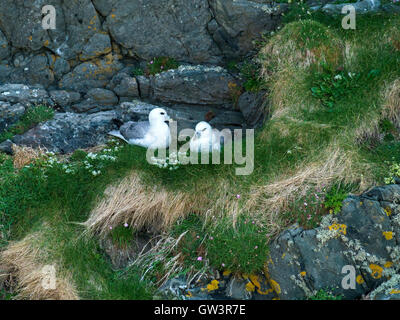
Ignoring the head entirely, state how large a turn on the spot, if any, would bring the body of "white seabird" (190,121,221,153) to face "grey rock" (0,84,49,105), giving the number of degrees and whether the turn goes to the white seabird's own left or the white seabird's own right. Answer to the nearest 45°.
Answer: approximately 90° to the white seabird's own right

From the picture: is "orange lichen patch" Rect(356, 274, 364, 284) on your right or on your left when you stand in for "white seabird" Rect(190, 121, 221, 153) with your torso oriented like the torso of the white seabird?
on your left

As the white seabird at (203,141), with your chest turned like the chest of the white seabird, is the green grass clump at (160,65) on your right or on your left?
on your right

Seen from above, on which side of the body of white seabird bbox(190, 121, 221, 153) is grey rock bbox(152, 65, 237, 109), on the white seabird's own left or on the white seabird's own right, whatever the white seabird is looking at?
on the white seabird's own right

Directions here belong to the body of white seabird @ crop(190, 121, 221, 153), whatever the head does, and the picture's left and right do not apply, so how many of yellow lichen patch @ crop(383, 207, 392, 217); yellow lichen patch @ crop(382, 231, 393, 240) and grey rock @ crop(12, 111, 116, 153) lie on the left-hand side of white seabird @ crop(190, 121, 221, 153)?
2

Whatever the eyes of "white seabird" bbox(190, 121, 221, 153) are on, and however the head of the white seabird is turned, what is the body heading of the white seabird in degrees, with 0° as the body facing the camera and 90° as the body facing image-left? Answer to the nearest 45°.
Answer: approximately 45°

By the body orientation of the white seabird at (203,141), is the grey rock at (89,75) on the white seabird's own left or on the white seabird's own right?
on the white seabird's own right

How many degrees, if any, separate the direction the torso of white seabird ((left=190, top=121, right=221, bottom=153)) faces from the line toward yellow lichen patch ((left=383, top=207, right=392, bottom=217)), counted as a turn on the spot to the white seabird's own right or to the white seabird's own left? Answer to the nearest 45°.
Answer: approximately 90° to the white seabird's own left

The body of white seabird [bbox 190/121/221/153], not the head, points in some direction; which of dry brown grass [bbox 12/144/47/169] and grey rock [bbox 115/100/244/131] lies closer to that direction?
the dry brown grass

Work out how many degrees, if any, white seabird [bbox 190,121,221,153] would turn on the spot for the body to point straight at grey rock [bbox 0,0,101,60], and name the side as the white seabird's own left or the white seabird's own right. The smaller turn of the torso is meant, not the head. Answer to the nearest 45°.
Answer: approximately 90° to the white seabird's own right

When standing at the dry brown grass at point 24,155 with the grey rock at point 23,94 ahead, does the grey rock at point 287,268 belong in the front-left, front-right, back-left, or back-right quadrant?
back-right
